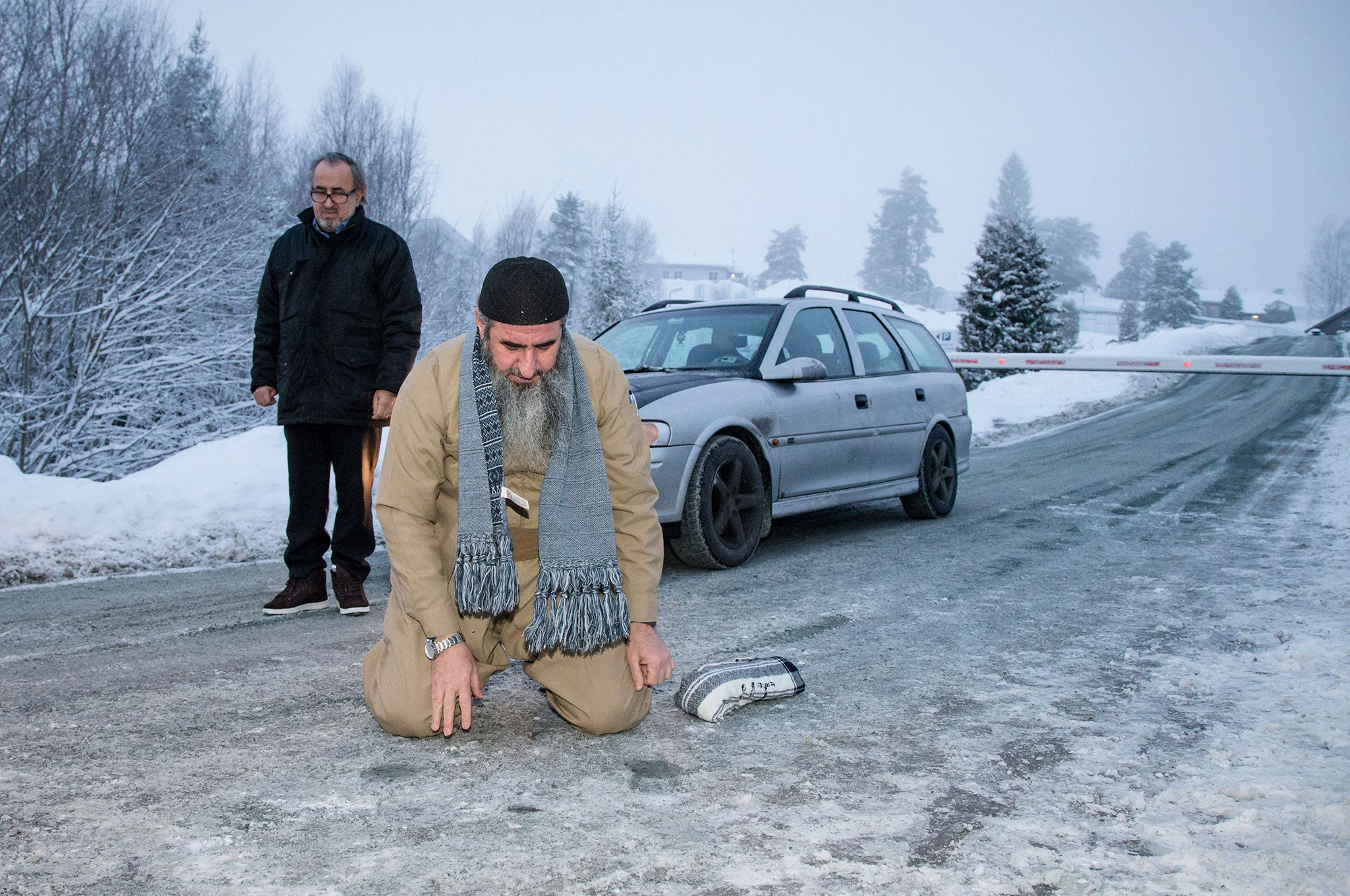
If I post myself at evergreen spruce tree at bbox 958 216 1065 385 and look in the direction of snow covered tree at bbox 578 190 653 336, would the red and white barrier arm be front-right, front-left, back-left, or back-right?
back-left

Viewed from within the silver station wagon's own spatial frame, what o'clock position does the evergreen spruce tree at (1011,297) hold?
The evergreen spruce tree is roughly at 5 o'clock from the silver station wagon.

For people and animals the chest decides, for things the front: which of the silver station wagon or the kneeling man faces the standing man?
the silver station wagon

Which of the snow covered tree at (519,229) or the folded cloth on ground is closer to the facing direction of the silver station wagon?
the folded cloth on ground

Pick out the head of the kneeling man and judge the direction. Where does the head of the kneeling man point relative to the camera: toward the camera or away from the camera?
toward the camera

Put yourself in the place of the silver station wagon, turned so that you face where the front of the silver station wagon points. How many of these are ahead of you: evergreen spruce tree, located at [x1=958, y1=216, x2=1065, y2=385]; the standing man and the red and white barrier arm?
1

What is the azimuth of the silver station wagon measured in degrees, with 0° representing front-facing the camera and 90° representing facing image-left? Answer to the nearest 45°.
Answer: approximately 45°

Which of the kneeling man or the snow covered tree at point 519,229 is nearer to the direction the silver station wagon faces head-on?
the kneeling man

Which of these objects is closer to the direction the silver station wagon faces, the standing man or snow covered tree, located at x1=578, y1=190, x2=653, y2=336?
the standing man

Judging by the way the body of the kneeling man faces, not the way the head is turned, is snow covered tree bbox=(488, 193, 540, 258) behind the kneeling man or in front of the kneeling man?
behind

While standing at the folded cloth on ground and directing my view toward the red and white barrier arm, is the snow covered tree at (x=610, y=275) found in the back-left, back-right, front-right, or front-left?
front-left

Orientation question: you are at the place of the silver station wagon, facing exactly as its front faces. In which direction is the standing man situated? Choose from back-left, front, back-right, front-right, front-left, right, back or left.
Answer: front

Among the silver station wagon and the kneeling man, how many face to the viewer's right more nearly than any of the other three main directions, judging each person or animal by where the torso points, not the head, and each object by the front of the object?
0

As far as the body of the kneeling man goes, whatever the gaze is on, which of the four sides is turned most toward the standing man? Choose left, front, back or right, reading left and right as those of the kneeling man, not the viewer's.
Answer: back

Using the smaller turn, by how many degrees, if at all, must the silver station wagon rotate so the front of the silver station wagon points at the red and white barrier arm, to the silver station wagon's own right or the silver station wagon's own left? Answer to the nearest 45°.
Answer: approximately 180°

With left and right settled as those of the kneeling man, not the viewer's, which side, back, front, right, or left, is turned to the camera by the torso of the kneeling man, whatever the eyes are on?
front
